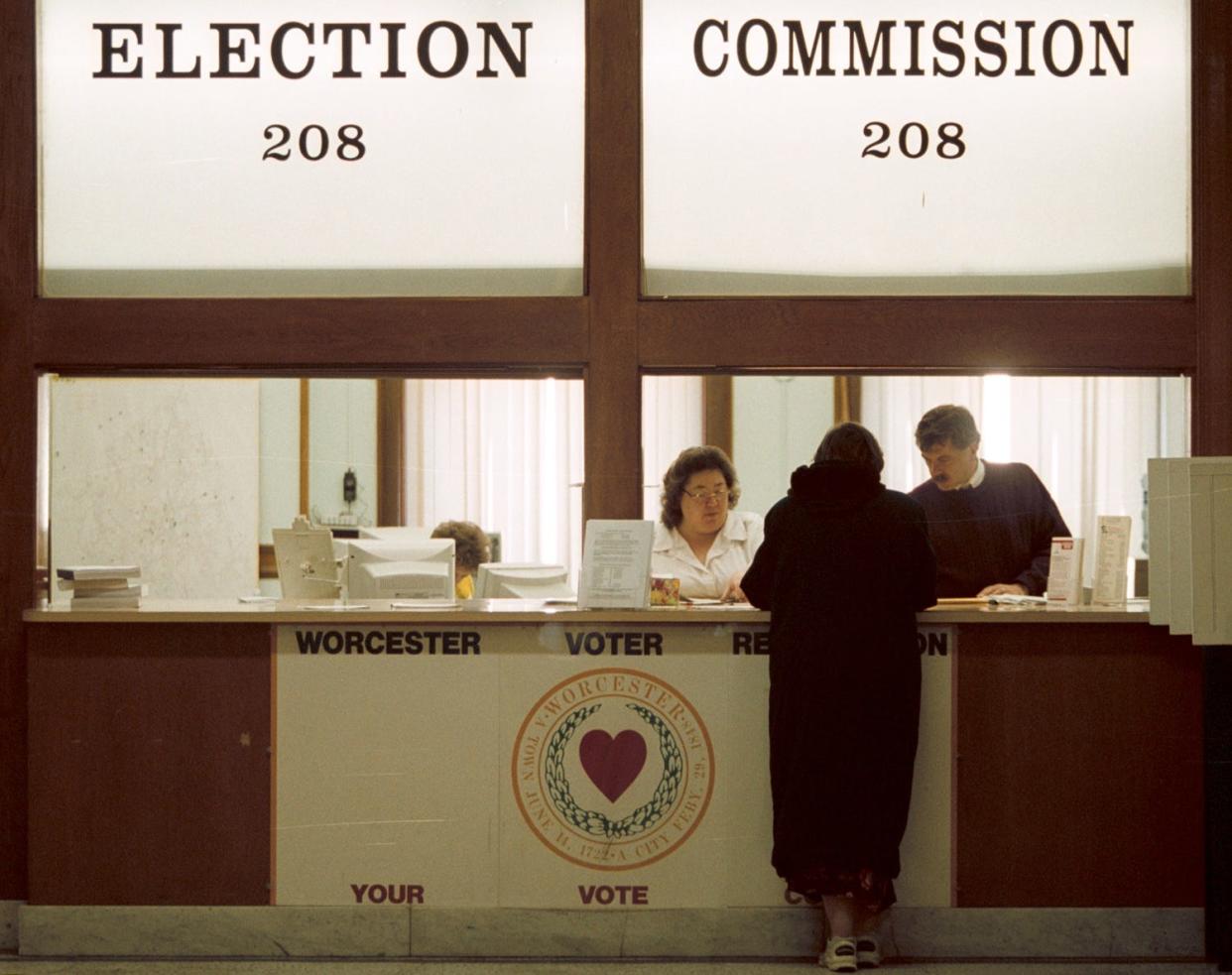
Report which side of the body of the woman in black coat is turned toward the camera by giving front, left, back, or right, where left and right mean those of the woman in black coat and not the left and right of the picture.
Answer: back

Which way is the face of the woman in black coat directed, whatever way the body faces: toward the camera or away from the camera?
away from the camera

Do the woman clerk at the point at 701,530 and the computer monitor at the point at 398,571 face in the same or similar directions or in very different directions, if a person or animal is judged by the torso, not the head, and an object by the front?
very different directions

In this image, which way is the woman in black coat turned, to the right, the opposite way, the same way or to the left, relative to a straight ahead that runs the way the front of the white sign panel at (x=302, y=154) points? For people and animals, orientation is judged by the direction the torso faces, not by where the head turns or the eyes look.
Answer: the opposite way

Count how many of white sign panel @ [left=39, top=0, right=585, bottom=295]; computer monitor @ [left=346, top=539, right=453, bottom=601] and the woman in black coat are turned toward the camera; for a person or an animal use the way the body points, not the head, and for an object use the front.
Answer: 1

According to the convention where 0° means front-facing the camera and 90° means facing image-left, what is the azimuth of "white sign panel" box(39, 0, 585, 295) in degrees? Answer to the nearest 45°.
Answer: approximately 0°

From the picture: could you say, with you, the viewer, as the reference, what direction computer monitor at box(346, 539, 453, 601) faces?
facing away from the viewer

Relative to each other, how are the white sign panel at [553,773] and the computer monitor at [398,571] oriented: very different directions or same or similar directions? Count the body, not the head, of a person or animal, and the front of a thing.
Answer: very different directions

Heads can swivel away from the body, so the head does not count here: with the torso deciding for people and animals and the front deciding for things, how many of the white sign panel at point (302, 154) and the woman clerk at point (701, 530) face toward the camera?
2

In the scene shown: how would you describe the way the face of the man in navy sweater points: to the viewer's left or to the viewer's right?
to the viewer's left

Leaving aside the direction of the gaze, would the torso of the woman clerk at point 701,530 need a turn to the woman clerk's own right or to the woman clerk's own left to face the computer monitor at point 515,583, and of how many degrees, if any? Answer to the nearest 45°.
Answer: approximately 45° to the woman clerk's own right

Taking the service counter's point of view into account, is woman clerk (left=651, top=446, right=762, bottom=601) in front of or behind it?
behind
